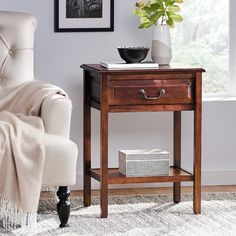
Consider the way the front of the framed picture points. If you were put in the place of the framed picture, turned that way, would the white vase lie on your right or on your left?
on your left

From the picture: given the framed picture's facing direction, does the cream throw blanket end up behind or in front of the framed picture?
in front

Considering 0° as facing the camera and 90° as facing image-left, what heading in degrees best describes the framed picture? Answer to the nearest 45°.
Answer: approximately 0°

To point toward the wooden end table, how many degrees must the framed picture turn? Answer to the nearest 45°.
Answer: approximately 45° to its left

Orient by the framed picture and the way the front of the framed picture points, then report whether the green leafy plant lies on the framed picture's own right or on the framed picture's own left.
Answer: on the framed picture's own left

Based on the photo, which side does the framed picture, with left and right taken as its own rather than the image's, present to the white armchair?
front
